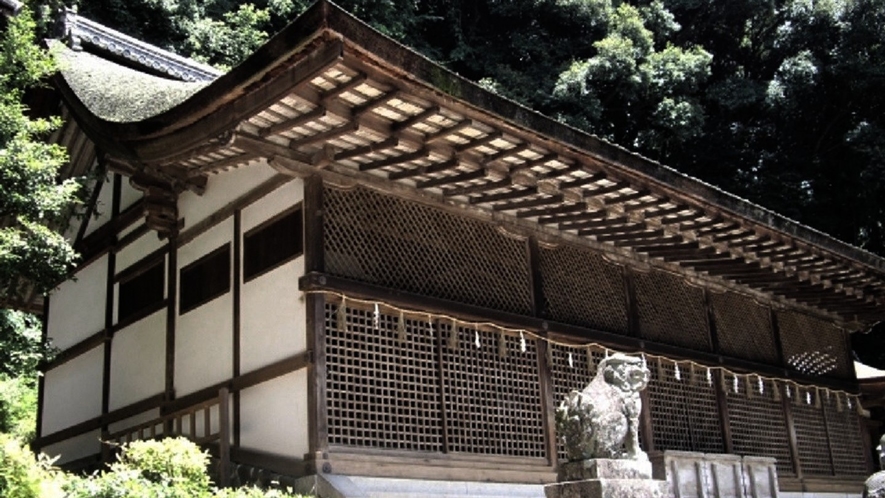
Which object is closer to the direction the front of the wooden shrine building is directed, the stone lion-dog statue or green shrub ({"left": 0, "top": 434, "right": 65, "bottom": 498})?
the stone lion-dog statue

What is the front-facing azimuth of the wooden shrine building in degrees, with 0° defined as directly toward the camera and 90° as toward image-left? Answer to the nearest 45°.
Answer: approximately 315°

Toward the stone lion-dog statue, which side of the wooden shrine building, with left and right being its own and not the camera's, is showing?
front
